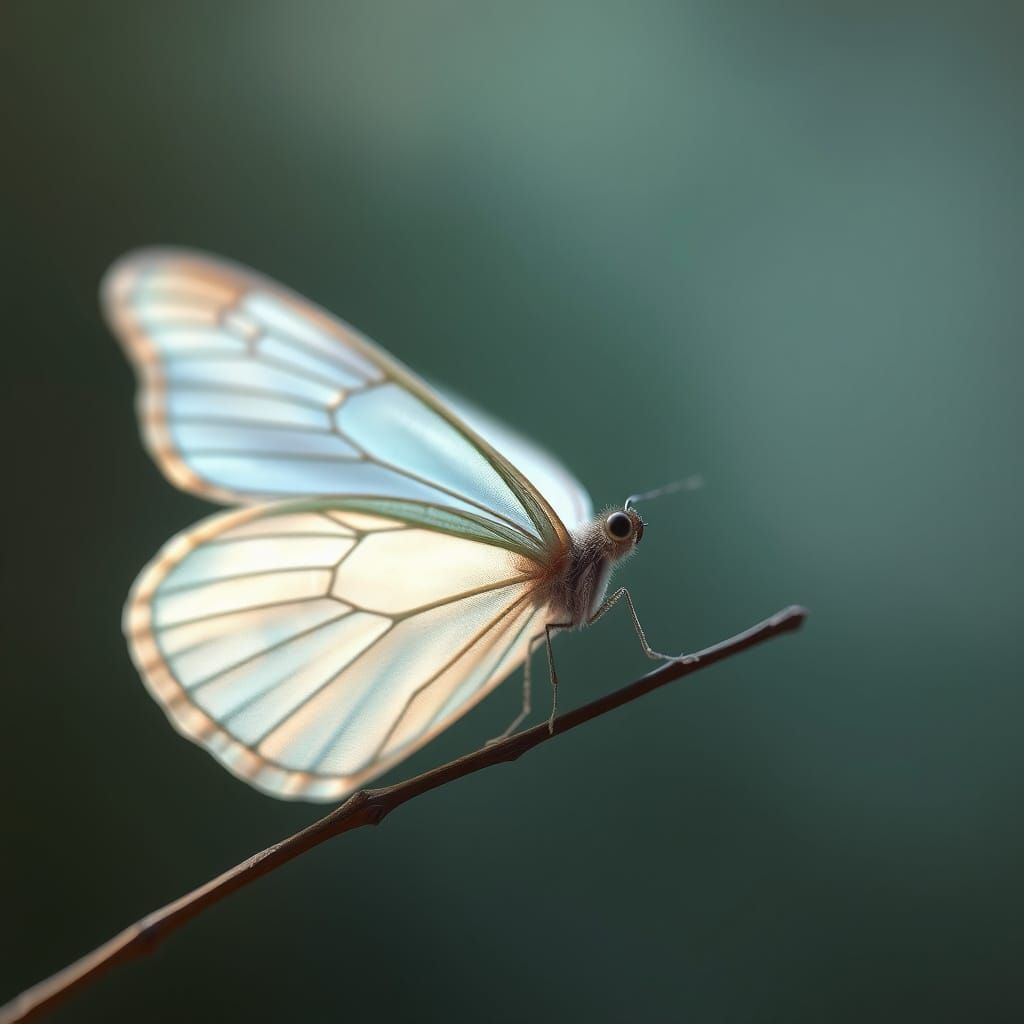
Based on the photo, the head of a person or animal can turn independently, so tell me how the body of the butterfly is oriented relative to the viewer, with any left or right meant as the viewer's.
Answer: facing to the right of the viewer
